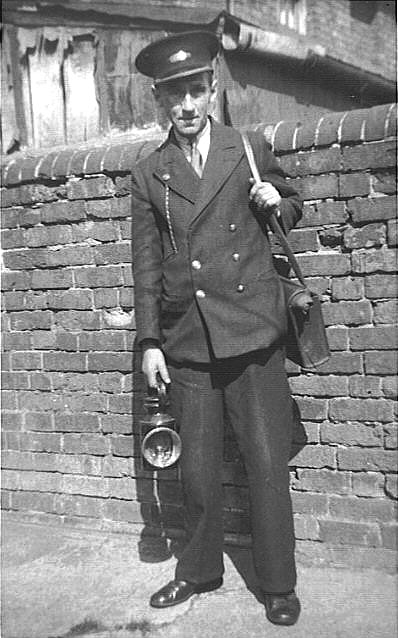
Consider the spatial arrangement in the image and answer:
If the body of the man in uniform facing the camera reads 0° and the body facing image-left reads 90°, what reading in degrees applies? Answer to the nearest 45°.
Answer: approximately 0°
